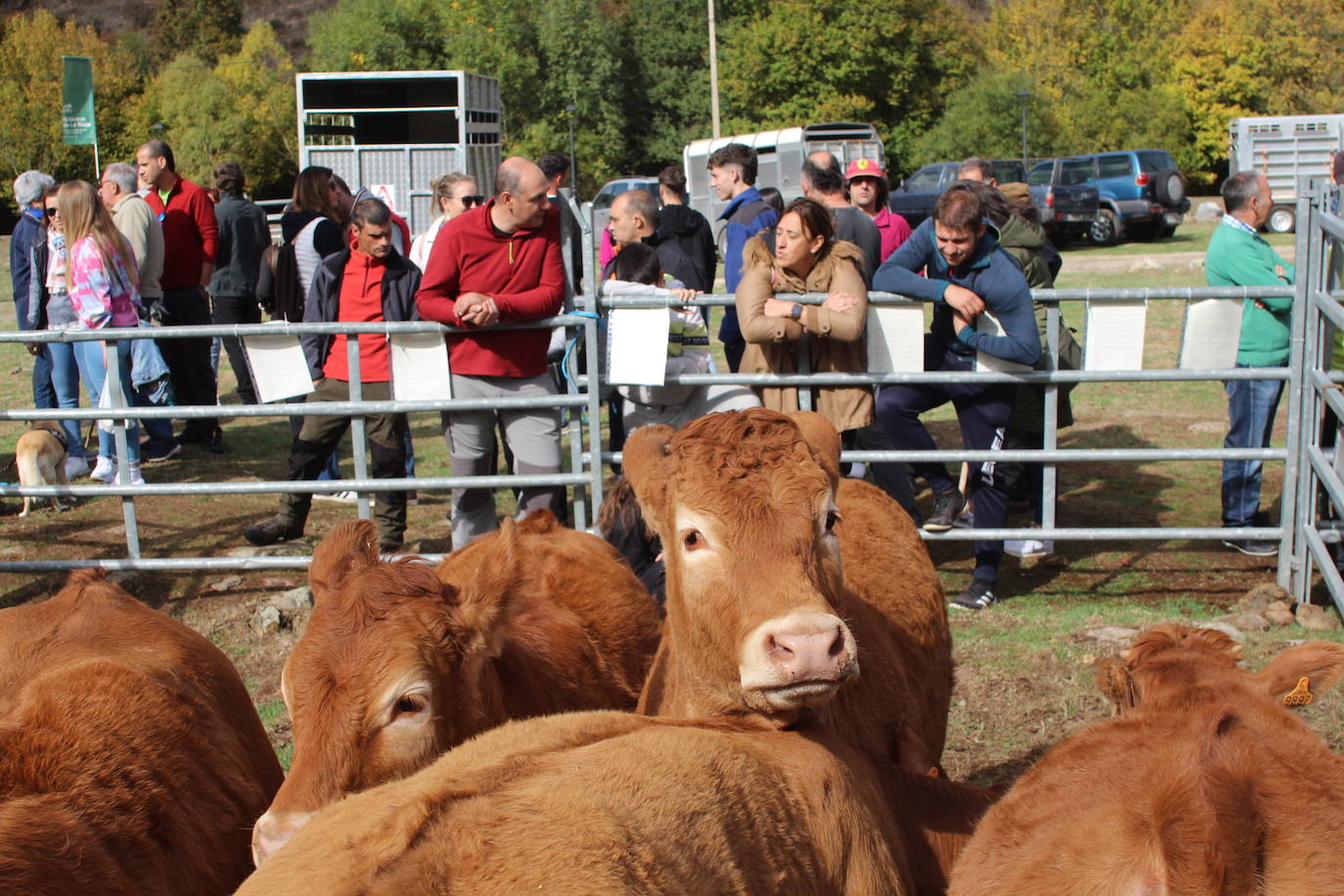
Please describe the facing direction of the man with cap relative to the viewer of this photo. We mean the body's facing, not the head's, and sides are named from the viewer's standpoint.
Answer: facing the viewer and to the left of the viewer

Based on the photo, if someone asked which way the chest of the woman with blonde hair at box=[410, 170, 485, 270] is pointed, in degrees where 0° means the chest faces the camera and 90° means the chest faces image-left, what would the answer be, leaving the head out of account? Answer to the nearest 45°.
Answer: approximately 315°

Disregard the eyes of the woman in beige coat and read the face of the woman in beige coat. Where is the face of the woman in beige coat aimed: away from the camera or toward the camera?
toward the camera

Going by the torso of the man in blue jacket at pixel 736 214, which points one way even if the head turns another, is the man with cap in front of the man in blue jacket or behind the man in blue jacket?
behind

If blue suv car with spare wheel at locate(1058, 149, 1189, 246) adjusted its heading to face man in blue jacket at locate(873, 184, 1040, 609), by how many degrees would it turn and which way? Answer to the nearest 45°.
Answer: approximately 135° to its left

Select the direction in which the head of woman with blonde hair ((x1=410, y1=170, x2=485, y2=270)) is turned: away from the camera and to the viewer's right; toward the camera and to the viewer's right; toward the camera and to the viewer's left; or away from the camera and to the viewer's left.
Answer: toward the camera and to the viewer's right

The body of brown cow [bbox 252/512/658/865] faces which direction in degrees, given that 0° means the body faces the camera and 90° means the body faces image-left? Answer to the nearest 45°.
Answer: approximately 45°

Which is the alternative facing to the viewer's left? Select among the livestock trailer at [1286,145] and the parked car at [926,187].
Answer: the parked car

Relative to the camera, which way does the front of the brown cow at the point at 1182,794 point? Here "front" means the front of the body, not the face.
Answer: away from the camera

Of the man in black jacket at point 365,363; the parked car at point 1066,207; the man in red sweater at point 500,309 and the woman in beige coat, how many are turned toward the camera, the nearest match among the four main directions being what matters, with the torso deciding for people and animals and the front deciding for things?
3

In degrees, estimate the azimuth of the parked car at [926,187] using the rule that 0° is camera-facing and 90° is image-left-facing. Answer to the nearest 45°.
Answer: approximately 90°

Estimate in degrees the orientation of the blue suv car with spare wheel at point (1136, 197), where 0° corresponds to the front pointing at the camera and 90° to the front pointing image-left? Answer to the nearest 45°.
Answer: approximately 135°
